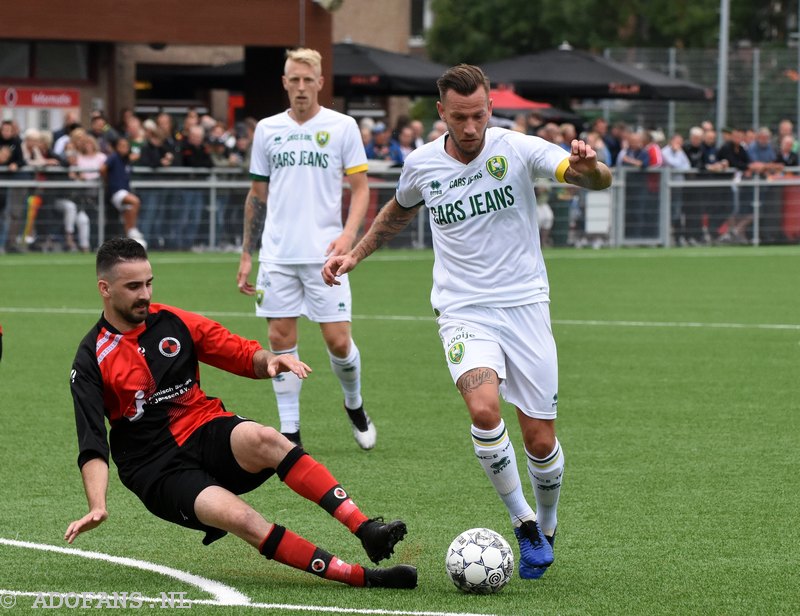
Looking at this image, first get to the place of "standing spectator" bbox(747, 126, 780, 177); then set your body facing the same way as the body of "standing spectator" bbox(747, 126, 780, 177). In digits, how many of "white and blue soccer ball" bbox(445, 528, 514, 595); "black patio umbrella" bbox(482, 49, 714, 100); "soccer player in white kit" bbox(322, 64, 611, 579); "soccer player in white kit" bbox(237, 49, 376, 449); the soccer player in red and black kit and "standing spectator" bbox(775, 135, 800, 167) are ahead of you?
4

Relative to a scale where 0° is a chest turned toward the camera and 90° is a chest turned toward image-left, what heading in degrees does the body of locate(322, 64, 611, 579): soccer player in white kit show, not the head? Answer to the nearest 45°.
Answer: approximately 0°

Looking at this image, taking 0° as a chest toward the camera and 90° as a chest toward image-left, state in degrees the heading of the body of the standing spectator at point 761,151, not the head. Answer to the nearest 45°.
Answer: approximately 0°

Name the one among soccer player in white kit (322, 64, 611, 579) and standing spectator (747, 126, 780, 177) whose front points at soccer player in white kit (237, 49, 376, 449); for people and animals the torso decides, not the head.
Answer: the standing spectator

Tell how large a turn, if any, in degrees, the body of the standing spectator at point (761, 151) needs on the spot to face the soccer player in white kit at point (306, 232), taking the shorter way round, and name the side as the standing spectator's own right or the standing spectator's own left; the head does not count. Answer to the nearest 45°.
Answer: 0° — they already face them

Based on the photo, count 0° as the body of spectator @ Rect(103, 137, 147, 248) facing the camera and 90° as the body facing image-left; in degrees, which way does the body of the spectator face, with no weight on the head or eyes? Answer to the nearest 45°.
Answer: approximately 315°
